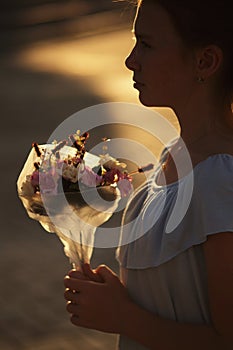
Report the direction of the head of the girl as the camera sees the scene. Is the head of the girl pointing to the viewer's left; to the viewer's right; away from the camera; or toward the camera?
to the viewer's left

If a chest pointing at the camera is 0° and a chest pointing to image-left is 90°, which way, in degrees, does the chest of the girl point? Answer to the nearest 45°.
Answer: approximately 90°
